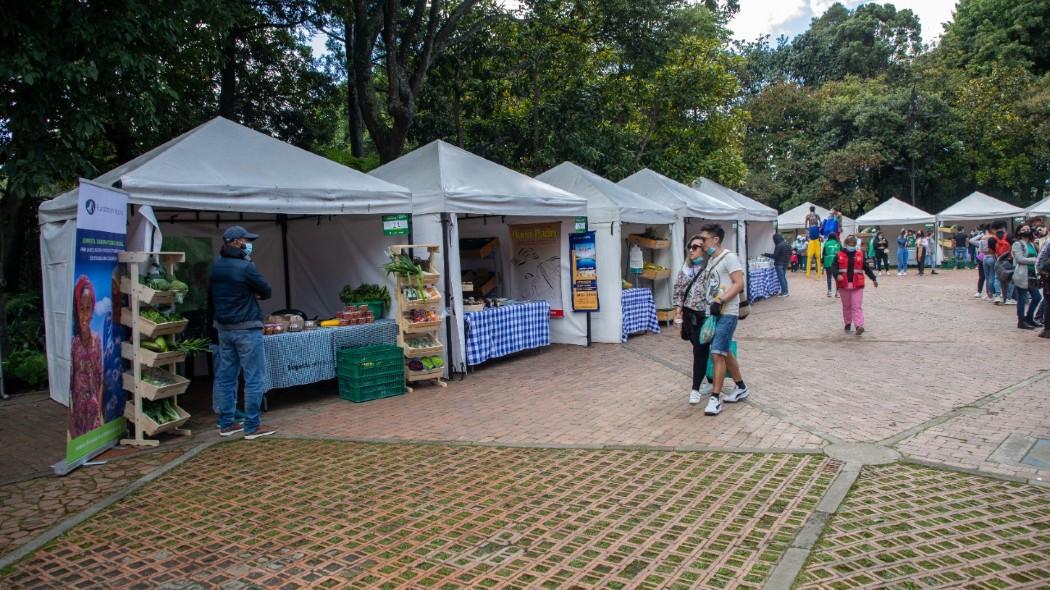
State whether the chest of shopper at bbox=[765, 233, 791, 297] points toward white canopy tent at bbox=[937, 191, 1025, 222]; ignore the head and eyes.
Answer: no

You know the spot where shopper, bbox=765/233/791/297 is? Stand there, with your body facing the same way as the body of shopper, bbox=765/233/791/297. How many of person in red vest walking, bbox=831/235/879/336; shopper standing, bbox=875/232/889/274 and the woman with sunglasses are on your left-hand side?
2

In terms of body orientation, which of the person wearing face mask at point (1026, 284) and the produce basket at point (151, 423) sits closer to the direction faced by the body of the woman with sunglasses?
the produce basket

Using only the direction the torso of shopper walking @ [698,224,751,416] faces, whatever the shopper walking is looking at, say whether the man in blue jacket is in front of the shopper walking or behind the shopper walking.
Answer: in front

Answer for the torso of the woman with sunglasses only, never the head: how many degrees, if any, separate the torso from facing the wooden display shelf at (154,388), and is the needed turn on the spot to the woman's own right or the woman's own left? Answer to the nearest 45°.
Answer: approximately 45° to the woman's own right

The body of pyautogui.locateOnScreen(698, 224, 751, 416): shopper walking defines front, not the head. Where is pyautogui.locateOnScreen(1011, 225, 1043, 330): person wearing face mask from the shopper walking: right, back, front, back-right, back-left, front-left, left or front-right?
back

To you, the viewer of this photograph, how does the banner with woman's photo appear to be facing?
facing the viewer and to the right of the viewer

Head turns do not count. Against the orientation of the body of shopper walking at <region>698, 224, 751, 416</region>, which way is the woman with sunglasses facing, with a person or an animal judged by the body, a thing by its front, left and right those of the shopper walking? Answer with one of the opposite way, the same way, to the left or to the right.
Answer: the same way

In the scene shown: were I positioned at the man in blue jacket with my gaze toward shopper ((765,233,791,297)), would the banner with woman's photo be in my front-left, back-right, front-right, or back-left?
back-left

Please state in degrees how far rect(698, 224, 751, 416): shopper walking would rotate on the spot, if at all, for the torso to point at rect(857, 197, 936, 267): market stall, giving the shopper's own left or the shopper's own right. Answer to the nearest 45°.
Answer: approximately 135° to the shopper's own right

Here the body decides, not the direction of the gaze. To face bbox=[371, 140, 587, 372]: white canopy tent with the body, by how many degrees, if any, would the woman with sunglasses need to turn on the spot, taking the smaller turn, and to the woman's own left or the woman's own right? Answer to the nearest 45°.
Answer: approximately 90° to the woman's own right

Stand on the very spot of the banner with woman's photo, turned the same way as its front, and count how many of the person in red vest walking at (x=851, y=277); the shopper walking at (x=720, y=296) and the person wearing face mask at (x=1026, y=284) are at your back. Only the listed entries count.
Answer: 0

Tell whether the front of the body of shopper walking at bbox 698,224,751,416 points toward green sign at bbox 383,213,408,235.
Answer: no

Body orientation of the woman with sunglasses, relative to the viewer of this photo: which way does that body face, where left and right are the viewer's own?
facing the viewer and to the left of the viewer

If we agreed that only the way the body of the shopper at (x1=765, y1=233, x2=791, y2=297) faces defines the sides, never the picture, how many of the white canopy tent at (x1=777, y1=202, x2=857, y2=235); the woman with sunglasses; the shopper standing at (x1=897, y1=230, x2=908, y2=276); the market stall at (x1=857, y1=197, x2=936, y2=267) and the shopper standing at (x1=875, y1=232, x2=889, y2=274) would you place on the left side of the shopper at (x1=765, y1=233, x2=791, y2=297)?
1
